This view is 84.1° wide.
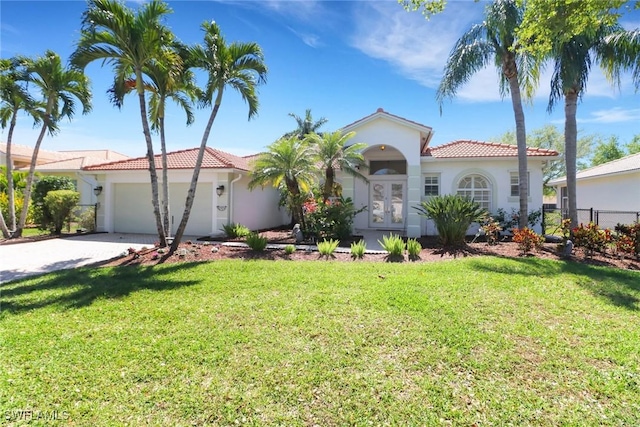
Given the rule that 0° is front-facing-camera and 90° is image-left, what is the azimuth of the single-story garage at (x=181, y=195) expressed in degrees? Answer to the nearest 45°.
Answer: approximately 0°

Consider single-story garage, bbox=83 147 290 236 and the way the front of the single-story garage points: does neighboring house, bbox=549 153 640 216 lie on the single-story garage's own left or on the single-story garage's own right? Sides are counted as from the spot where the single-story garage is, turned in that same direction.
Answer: on the single-story garage's own left

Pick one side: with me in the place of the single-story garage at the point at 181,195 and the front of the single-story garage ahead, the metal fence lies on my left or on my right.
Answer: on my left

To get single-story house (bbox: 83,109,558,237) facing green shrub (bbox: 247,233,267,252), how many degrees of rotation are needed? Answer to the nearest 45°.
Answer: approximately 45° to its right

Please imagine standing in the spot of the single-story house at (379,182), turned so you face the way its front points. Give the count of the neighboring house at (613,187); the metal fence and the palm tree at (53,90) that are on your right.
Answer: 1

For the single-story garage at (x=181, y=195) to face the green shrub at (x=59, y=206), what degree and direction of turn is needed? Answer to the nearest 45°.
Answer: approximately 90° to its right

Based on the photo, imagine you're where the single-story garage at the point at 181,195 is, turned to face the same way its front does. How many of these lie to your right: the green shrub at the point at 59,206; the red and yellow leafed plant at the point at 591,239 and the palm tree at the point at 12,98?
2

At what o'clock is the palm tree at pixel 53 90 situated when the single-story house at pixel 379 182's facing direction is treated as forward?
The palm tree is roughly at 3 o'clock from the single-story house.

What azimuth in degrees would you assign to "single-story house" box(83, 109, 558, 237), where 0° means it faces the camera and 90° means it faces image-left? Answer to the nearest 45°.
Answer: approximately 0°

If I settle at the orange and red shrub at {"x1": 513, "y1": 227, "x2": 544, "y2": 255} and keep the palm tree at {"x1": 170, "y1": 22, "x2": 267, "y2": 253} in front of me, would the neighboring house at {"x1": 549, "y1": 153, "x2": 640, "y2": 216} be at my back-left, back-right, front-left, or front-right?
back-right

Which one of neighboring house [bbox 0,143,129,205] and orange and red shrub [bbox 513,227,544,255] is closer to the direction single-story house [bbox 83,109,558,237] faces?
the orange and red shrub

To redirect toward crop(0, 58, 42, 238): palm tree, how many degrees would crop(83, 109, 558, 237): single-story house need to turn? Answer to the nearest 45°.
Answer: approximately 90° to its right

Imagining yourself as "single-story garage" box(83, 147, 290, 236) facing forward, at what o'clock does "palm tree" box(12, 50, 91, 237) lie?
The palm tree is roughly at 3 o'clock from the single-story garage.

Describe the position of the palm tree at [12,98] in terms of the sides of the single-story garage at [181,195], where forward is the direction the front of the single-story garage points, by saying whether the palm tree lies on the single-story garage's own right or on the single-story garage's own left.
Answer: on the single-story garage's own right
